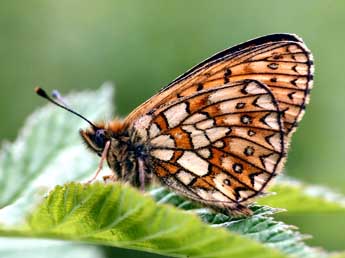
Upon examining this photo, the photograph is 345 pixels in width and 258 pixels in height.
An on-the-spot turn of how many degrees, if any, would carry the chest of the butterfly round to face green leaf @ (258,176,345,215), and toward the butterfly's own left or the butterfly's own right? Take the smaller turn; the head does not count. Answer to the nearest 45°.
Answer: approximately 180°

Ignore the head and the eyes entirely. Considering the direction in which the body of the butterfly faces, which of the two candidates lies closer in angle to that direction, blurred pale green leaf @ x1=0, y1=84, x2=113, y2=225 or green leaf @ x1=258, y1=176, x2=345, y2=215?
the blurred pale green leaf

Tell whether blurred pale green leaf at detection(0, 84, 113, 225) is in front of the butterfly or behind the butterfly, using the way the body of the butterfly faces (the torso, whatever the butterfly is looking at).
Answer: in front

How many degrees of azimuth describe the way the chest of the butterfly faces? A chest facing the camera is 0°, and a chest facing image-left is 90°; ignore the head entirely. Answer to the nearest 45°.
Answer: approximately 90°
